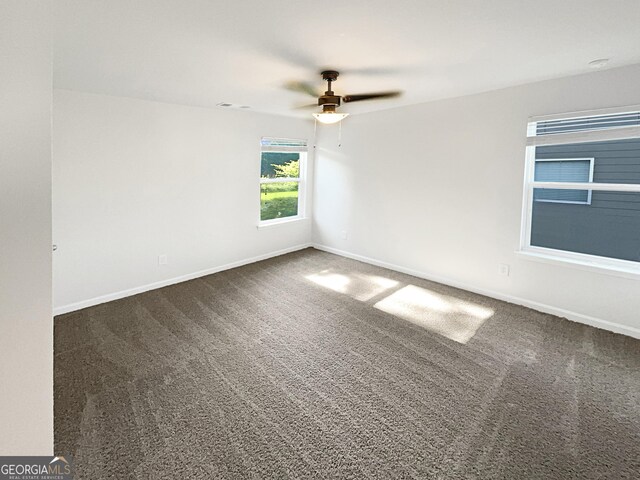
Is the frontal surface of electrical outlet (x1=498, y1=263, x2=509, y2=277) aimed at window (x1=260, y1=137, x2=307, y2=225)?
no

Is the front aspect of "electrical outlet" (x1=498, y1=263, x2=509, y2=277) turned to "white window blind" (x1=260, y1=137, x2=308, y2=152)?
no
